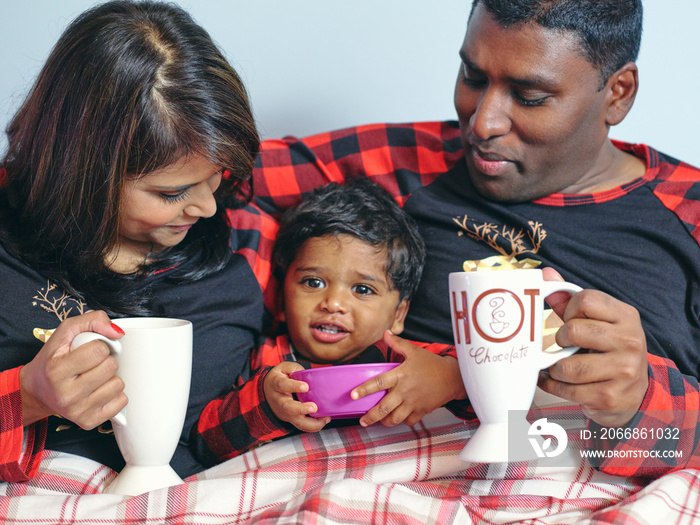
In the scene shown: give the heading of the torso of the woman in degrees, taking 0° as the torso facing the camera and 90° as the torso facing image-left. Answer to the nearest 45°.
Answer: approximately 0°

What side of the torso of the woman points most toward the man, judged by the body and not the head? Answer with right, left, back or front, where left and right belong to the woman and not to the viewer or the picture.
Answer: left
